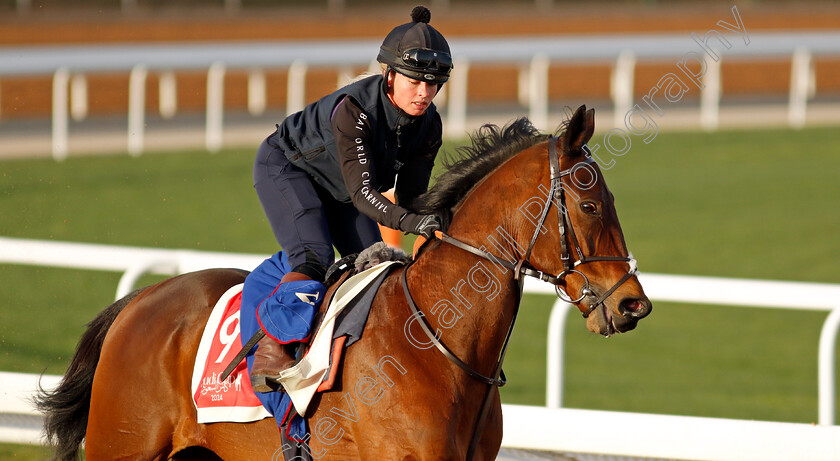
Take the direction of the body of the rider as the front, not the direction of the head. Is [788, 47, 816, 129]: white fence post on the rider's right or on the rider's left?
on the rider's left

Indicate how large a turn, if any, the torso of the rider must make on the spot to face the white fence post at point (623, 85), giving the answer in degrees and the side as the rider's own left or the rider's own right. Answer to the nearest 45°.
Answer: approximately 135° to the rider's own left

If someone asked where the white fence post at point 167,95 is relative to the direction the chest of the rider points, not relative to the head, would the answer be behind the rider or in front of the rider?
behind

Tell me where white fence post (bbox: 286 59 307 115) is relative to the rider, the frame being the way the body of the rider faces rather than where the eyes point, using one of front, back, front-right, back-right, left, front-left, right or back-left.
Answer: back-left

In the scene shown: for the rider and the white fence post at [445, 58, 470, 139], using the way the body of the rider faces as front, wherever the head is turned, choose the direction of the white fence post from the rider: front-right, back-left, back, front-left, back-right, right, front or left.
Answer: back-left

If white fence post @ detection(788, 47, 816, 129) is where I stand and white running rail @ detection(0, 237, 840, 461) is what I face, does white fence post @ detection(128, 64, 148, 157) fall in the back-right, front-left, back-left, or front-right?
front-right

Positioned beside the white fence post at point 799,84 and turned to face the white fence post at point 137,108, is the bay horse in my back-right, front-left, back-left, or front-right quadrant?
front-left

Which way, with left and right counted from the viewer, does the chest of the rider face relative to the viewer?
facing the viewer and to the right of the viewer

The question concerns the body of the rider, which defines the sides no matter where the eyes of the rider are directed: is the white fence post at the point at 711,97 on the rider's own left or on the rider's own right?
on the rider's own left

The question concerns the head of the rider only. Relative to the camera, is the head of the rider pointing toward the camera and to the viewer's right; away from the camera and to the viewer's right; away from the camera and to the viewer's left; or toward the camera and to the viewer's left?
toward the camera and to the viewer's right

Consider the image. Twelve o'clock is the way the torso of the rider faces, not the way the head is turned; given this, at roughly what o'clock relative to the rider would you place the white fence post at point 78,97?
The white fence post is roughly at 7 o'clock from the rider.

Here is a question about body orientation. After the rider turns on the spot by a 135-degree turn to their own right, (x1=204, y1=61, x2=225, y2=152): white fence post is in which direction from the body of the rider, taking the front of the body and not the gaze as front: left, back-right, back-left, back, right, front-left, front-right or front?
right
